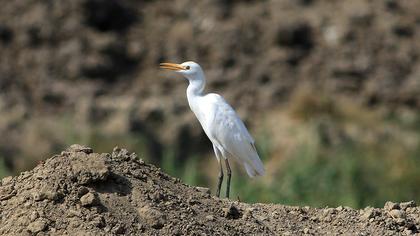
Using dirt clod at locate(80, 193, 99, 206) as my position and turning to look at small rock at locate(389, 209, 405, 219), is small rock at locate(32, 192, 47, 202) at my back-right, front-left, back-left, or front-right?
back-left

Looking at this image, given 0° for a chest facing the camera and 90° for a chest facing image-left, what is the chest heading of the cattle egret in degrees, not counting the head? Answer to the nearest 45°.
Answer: approximately 90°
